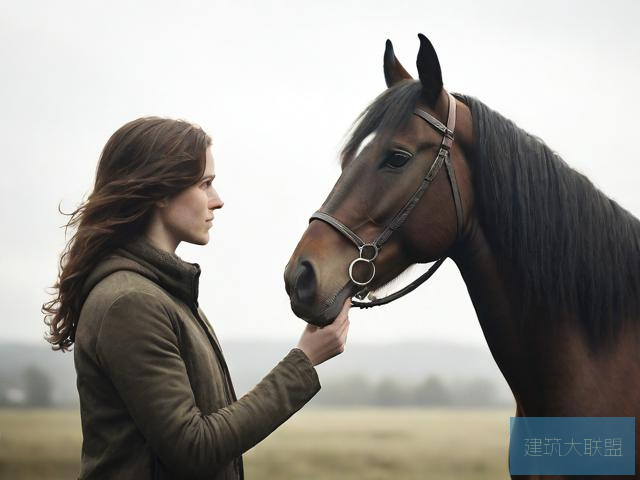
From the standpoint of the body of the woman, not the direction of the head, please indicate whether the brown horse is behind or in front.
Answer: in front

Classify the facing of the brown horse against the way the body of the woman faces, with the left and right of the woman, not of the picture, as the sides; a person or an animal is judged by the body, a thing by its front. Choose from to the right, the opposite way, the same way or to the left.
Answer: the opposite way

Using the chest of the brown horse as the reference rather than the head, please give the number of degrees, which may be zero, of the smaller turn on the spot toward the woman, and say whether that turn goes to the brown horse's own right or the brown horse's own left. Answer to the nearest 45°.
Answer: approximately 45° to the brown horse's own left

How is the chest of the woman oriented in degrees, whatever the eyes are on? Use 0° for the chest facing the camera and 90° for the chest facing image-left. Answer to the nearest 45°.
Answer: approximately 270°

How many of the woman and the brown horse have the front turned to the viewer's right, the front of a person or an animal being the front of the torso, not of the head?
1

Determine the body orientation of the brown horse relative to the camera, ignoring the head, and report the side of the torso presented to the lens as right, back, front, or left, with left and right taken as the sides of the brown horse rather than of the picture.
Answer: left

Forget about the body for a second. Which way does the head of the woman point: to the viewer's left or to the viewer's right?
to the viewer's right
